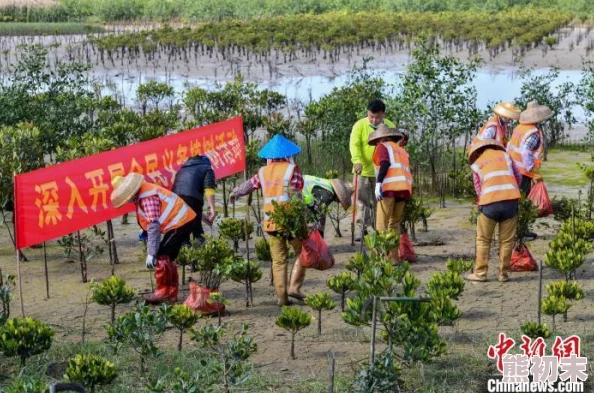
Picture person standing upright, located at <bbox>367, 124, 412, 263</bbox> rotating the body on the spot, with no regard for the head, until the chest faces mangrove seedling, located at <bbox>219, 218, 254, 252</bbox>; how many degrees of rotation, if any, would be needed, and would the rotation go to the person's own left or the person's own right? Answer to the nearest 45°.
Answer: approximately 45° to the person's own left

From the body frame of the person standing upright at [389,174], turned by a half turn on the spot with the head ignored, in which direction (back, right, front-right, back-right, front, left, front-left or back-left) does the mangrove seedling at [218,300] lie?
right

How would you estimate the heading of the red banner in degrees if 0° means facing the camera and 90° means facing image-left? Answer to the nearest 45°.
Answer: approximately 315°
